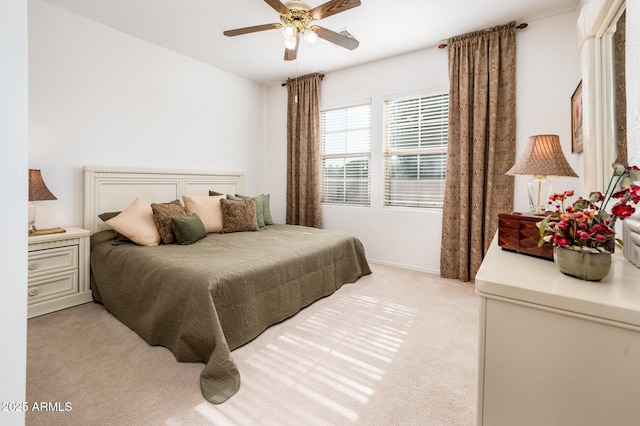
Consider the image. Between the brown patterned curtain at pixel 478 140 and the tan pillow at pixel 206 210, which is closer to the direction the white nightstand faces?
the brown patterned curtain

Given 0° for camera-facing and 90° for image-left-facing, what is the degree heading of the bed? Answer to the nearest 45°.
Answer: approximately 315°

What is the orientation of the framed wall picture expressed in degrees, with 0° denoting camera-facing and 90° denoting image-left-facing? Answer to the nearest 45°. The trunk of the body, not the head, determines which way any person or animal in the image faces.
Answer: approximately 90°

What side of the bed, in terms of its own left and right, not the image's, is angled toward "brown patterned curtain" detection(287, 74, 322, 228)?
left

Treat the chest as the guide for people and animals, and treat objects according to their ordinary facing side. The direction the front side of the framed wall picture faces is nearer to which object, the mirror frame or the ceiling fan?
the ceiling fan

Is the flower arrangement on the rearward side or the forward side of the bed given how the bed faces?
on the forward side

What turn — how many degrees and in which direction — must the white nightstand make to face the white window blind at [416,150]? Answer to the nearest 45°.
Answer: approximately 45° to its left

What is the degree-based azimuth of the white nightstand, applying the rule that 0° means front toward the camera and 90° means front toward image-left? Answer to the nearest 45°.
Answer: approximately 315°

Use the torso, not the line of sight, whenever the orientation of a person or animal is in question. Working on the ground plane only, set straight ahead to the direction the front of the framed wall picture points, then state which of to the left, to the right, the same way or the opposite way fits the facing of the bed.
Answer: the opposite way

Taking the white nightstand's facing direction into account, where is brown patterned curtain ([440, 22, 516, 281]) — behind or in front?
in front

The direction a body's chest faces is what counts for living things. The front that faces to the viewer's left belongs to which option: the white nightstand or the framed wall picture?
the framed wall picture
